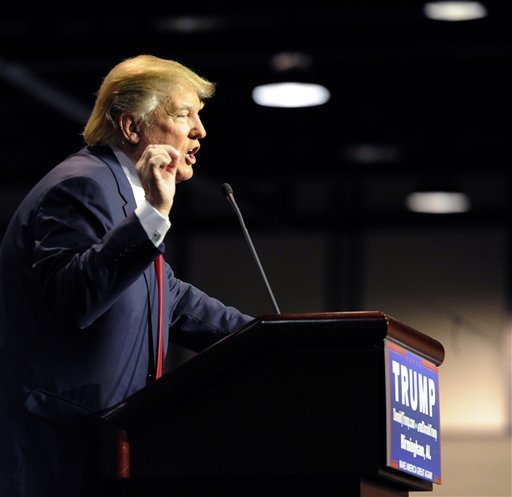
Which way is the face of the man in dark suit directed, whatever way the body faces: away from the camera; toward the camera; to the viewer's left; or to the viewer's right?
to the viewer's right

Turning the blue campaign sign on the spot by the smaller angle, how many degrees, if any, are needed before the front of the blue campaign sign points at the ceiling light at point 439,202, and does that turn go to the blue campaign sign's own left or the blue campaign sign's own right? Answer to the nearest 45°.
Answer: approximately 135° to the blue campaign sign's own left

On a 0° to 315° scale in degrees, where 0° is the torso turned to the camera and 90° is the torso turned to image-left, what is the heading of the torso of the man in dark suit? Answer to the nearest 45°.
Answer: approximately 270°

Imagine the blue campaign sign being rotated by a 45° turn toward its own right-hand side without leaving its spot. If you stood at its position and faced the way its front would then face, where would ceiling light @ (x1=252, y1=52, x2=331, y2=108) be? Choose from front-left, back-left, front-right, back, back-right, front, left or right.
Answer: back

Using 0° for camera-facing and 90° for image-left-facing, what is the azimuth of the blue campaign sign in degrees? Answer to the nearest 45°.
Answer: approximately 315°

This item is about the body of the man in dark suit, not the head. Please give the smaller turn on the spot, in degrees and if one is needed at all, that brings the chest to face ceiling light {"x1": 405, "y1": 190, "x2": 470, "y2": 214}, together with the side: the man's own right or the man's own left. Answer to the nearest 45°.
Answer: approximately 90° to the man's own left

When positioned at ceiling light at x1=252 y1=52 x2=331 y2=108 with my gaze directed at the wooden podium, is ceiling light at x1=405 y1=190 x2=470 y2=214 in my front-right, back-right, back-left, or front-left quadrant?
back-left

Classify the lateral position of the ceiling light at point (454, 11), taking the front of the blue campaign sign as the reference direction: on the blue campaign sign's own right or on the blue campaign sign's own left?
on the blue campaign sign's own left

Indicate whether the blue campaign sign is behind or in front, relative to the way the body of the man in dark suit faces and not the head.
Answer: in front

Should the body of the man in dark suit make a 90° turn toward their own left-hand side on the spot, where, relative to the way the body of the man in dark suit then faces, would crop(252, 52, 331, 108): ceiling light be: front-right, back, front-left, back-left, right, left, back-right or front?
front

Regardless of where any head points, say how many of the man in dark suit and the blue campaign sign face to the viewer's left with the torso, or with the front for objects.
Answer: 0

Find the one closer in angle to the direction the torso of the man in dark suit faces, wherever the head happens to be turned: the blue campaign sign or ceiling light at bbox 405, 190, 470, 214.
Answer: the blue campaign sign

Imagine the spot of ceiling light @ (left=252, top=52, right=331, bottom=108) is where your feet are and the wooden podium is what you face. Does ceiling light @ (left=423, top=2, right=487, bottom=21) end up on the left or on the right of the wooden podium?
left
